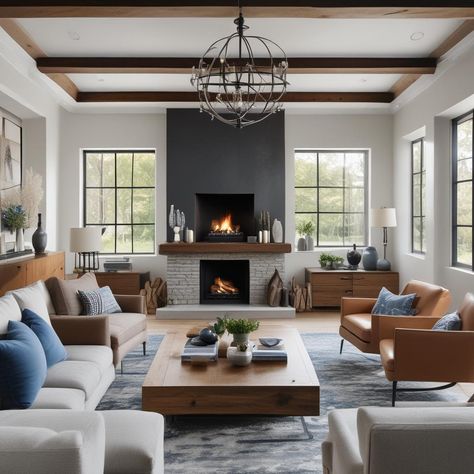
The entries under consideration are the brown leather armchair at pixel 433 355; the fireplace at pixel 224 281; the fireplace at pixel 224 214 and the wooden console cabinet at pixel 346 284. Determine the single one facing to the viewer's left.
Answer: the brown leather armchair

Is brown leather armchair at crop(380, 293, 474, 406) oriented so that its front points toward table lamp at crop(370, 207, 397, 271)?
no

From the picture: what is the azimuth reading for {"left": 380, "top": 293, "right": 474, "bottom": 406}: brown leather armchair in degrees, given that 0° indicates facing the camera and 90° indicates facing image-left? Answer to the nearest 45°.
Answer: approximately 90°

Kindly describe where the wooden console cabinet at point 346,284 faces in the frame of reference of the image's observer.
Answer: facing the viewer

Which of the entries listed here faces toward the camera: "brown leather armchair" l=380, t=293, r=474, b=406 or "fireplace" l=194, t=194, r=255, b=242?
the fireplace

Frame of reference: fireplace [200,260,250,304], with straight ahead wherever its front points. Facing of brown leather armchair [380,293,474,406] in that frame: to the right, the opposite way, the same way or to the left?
to the right

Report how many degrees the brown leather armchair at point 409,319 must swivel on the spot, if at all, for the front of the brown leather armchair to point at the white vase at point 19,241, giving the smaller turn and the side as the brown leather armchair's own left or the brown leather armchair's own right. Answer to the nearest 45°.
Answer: approximately 45° to the brown leather armchair's own right

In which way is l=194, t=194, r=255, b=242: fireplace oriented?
toward the camera

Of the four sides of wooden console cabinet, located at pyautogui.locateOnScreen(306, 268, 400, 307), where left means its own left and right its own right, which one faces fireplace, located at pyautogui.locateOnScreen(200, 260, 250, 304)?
right

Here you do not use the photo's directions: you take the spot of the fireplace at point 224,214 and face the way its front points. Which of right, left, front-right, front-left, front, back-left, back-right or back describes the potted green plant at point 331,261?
left

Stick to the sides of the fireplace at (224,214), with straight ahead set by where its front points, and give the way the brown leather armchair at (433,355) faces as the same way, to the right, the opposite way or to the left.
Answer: to the right

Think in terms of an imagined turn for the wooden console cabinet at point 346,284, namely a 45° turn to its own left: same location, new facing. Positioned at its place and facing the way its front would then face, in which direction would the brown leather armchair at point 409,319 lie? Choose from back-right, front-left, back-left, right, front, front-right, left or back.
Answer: front-right

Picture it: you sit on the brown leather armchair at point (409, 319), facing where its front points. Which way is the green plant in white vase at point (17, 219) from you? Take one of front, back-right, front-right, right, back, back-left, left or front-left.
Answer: front-right

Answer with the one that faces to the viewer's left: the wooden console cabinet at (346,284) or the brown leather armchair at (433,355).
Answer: the brown leather armchair

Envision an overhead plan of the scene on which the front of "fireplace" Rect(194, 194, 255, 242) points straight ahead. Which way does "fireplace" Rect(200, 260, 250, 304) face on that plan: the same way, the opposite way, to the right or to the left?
the same way

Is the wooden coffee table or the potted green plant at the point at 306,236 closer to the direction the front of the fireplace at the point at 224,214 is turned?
the wooden coffee table
